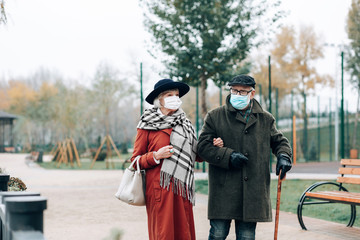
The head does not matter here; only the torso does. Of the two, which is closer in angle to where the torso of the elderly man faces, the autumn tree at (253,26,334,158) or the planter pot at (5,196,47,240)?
the planter pot

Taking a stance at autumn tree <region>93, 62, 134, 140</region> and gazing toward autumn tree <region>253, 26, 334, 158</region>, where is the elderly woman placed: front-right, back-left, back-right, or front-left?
front-right

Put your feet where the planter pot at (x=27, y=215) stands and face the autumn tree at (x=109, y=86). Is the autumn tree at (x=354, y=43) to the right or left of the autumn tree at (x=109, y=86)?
right

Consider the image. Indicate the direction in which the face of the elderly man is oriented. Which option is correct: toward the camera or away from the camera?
toward the camera

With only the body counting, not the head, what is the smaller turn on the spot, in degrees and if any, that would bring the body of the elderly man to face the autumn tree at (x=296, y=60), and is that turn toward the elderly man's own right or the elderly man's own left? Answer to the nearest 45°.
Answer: approximately 180°

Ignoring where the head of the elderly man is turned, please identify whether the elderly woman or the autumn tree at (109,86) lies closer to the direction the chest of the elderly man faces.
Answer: the elderly woman

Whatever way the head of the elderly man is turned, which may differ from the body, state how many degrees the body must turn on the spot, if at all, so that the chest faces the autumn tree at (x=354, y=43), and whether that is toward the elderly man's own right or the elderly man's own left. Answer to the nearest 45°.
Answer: approximately 180°

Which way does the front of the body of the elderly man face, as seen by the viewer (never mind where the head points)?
toward the camera

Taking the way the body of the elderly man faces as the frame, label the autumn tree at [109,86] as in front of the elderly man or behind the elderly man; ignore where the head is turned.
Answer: behind

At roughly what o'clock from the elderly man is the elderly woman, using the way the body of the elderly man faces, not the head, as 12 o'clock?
The elderly woman is roughly at 3 o'clock from the elderly man.

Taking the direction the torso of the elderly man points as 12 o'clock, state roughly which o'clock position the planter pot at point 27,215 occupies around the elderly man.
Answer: The planter pot is roughly at 1 o'clock from the elderly man.

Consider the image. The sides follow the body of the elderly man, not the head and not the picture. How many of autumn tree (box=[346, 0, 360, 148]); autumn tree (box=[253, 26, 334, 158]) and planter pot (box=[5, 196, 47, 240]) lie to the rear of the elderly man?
2
